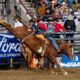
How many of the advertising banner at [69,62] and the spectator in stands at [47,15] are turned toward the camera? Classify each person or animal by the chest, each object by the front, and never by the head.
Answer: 2

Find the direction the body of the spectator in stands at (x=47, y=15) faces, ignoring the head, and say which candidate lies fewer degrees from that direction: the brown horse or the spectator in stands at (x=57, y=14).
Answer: the brown horse

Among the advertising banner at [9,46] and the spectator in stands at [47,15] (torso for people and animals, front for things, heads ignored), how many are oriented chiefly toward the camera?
2

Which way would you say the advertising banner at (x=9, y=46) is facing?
toward the camera

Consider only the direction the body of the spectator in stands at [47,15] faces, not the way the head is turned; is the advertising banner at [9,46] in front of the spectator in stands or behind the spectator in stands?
in front

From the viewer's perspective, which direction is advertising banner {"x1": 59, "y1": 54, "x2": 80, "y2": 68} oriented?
toward the camera

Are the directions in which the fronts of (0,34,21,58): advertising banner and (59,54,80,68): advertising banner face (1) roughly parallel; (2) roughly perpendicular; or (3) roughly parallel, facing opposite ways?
roughly parallel

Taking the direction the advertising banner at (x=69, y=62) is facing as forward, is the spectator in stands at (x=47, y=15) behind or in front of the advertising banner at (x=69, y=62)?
behind

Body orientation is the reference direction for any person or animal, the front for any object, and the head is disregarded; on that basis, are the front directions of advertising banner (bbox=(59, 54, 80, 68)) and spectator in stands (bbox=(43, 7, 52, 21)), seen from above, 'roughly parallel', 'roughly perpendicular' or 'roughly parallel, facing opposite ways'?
roughly parallel

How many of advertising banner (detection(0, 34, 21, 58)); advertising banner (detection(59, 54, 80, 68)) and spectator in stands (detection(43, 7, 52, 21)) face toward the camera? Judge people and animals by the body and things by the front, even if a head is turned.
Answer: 3

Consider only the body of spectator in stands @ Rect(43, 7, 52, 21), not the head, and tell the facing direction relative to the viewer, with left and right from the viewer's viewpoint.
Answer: facing the viewer
